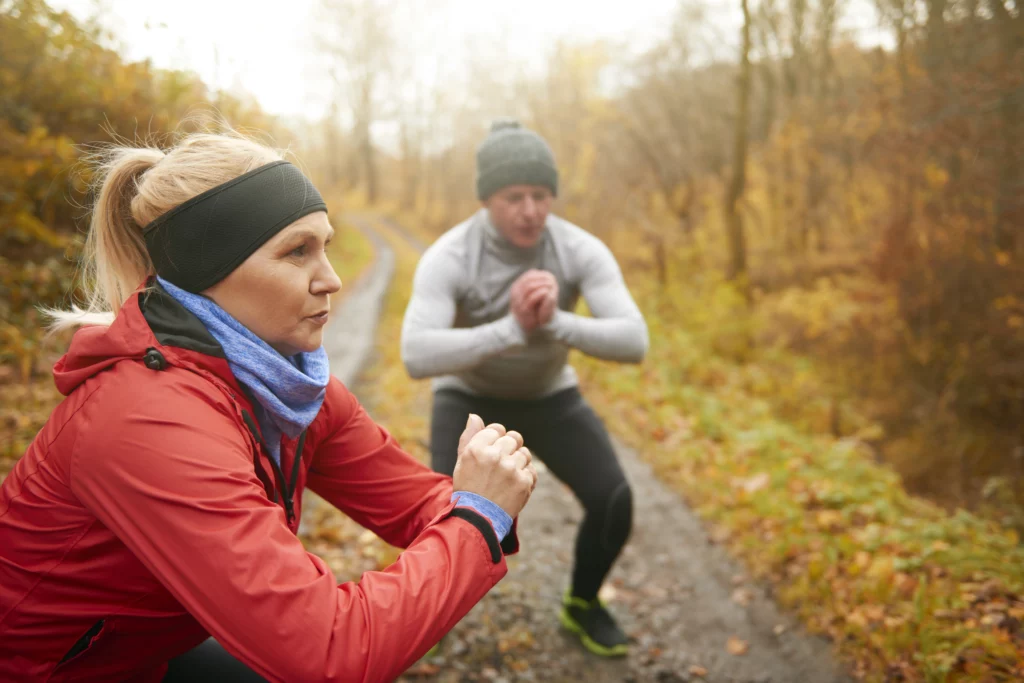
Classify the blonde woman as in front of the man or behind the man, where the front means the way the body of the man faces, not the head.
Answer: in front

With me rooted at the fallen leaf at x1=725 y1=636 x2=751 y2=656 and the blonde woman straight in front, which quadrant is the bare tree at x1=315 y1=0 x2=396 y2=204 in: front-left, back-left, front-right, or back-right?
back-right

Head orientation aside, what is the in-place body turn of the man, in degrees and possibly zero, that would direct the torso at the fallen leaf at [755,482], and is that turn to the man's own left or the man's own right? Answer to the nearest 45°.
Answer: approximately 135° to the man's own left

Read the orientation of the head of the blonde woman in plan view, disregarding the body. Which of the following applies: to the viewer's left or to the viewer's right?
to the viewer's right

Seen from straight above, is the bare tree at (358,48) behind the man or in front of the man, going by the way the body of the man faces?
behind
